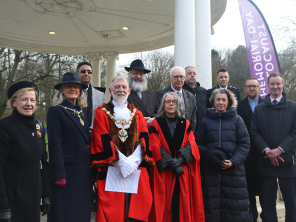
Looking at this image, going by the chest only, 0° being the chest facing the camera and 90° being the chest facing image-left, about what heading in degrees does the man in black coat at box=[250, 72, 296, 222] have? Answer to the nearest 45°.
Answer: approximately 0°

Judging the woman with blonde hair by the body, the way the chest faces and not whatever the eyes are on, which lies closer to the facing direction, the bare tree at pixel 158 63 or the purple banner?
the purple banner

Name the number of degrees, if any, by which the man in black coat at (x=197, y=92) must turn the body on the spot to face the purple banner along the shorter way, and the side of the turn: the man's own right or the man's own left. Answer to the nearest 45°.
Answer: approximately 135° to the man's own left

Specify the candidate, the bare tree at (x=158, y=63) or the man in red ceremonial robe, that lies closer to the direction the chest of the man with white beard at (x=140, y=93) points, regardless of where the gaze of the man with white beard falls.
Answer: the man in red ceremonial robe

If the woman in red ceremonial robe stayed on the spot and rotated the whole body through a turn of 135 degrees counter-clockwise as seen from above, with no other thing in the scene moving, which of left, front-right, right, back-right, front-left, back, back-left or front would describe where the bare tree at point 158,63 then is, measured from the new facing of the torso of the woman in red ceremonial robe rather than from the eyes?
front-left
